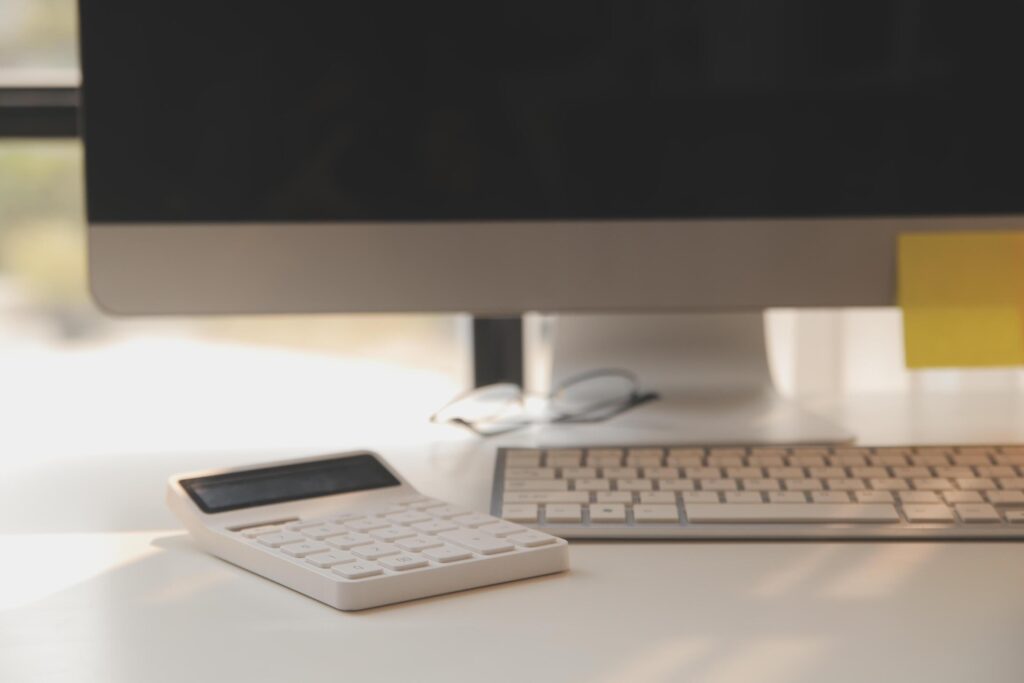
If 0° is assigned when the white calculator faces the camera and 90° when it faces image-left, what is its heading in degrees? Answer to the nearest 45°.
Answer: approximately 315°

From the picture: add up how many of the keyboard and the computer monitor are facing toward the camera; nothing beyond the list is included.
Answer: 2

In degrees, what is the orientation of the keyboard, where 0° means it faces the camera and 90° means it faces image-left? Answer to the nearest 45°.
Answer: approximately 0°
